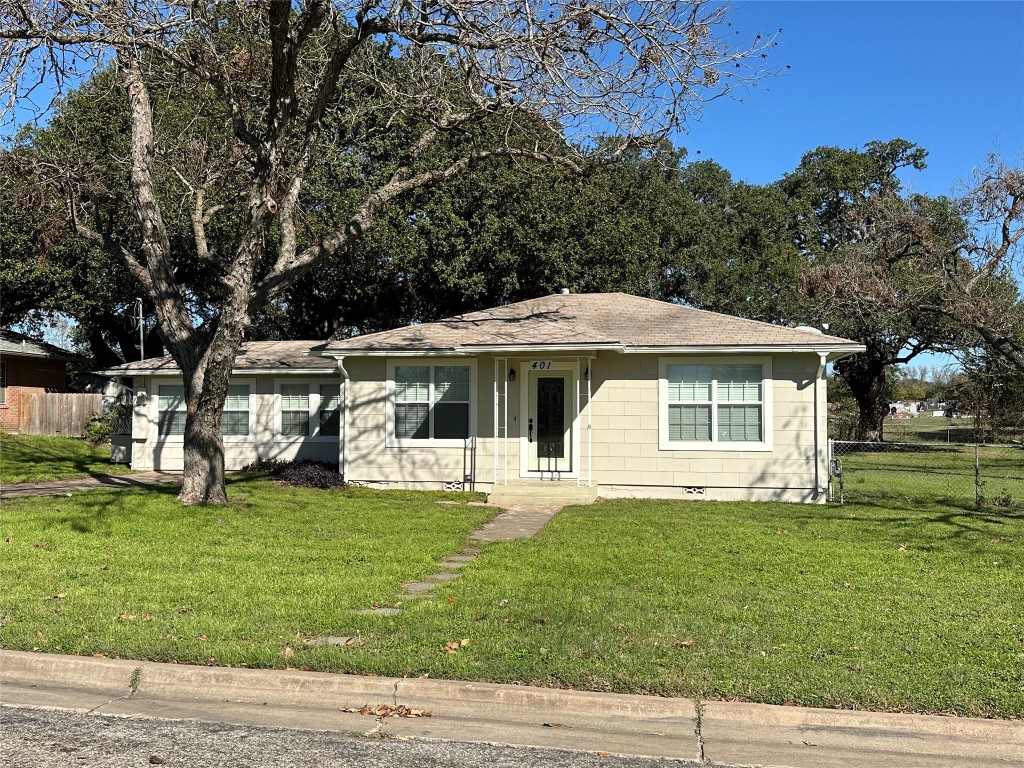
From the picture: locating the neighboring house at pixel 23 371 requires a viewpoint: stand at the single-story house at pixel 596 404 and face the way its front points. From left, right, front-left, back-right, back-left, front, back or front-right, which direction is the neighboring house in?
back-right

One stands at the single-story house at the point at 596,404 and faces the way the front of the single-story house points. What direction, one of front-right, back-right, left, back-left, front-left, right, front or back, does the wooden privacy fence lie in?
back-right

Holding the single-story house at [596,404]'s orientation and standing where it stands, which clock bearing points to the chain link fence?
The chain link fence is roughly at 8 o'clock from the single-story house.

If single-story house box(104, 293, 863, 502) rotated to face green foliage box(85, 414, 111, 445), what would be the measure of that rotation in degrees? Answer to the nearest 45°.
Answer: approximately 135° to its right

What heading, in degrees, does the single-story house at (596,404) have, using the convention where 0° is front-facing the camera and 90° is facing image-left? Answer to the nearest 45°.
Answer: approximately 0°

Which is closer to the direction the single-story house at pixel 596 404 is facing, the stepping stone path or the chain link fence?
the stepping stone path

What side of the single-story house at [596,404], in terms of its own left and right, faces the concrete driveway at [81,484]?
right
